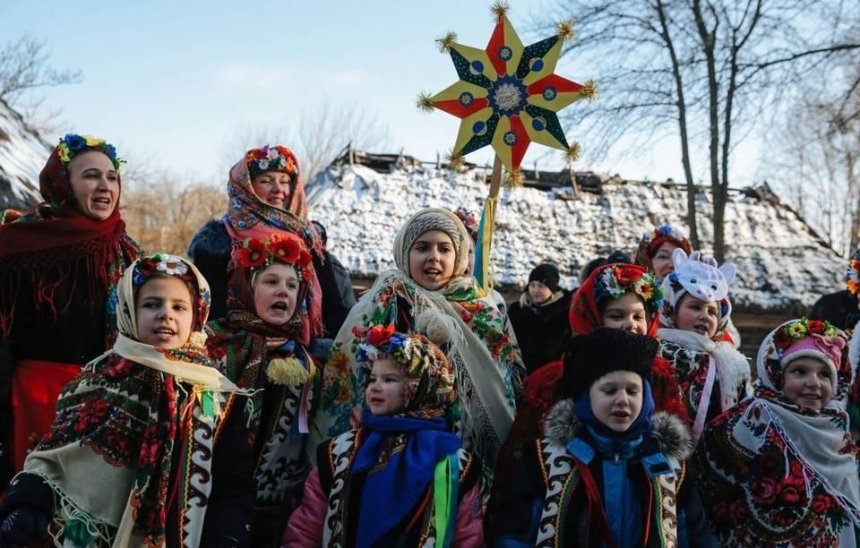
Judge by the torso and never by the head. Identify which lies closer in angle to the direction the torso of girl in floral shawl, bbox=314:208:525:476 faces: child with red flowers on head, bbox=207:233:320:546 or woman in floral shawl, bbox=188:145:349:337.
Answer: the child with red flowers on head

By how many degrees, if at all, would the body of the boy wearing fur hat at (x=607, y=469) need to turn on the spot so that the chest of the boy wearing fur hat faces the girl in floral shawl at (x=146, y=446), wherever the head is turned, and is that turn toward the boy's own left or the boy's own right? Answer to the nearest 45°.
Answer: approximately 90° to the boy's own right

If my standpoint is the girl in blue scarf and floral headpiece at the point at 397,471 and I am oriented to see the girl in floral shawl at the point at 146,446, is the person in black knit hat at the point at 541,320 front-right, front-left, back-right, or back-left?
back-right

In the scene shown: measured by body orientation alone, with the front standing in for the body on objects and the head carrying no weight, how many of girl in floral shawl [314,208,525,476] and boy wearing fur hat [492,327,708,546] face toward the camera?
2

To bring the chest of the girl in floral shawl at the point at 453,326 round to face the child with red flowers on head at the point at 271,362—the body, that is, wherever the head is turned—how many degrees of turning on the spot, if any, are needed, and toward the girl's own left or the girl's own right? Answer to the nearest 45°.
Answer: approximately 90° to the girl's own right
